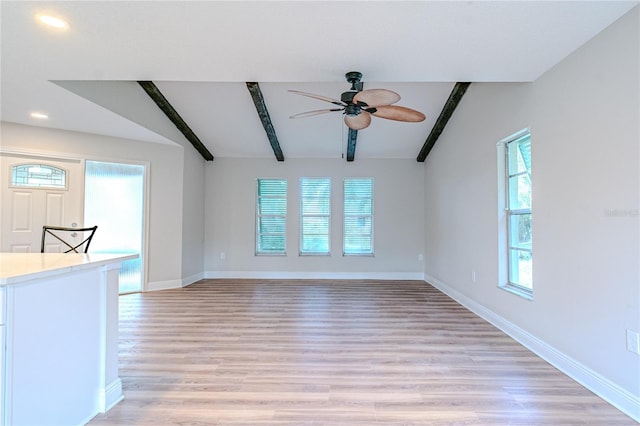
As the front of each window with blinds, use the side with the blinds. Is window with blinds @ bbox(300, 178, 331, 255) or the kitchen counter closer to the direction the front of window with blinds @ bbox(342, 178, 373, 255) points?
the kitchen counter

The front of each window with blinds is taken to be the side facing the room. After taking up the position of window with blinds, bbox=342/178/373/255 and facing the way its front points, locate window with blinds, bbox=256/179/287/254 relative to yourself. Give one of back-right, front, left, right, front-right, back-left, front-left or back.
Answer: right

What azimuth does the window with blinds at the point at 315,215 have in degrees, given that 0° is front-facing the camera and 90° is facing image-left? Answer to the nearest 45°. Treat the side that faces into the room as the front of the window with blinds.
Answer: approximately 0°

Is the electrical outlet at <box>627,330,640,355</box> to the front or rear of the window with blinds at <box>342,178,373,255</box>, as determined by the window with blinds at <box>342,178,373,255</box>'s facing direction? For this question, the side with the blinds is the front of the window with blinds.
to the front

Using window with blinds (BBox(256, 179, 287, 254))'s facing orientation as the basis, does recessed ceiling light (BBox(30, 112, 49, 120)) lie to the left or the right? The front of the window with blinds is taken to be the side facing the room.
on its right

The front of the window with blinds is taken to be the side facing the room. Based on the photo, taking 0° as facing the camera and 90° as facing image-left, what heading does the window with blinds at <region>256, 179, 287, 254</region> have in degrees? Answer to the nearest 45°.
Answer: approximately 0°

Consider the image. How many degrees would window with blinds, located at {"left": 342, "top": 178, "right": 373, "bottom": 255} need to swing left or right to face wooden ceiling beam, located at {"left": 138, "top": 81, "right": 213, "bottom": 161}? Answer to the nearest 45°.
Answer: approximately 45° to its right

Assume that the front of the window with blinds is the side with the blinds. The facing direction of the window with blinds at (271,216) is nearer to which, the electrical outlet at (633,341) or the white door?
the electrical outlet

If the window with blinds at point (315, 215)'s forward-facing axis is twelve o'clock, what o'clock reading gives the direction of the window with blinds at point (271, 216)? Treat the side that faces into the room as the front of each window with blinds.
the window with blinds at point (271, 216) is roughly at 3 o'clock from the window with blinds at point (315, 215).

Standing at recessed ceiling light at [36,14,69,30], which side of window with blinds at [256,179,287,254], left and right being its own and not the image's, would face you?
front

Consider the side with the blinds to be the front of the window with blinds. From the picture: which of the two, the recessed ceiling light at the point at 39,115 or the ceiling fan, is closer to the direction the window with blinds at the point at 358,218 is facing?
the ceiling fan

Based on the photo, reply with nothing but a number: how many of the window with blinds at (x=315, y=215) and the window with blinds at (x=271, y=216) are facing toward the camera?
2

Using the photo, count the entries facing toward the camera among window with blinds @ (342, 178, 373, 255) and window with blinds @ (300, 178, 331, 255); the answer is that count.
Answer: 2

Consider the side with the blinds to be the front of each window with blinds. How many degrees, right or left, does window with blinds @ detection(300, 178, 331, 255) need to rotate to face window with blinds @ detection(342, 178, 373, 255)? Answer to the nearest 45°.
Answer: approximately 90° to its left
